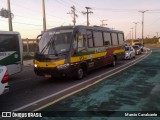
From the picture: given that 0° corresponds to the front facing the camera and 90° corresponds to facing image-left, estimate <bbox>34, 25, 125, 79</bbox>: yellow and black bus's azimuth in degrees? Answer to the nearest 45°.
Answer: approximately 45°

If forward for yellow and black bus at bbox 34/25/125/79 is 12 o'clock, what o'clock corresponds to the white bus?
The white bus is roughly at 2 o'clock from the yellow and black bus.

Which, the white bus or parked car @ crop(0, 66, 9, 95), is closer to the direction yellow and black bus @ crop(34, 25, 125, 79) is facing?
the parked car
